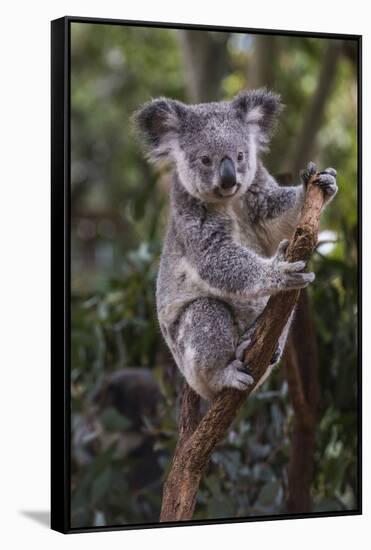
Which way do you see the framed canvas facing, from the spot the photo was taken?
facing the viewer and to the right of the viewer
